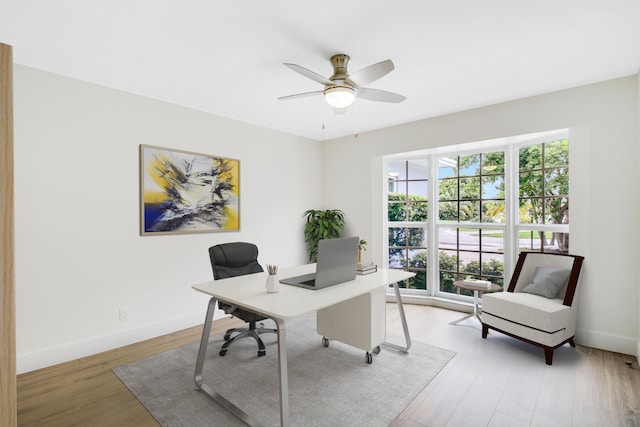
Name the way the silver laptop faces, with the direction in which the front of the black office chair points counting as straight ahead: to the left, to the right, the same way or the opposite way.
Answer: the opposite way

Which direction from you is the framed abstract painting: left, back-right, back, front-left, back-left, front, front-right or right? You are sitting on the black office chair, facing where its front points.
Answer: back

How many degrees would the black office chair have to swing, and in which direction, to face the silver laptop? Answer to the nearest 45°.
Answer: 0° — it already faces it

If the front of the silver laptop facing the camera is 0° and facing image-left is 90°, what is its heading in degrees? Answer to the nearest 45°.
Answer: approximately 135°

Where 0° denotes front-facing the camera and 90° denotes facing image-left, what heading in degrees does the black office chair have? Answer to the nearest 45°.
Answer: approximately 315°

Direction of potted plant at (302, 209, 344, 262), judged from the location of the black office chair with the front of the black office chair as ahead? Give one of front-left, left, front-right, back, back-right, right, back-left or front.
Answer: left

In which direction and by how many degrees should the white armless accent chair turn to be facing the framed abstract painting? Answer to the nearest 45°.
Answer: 0° — it already faces it

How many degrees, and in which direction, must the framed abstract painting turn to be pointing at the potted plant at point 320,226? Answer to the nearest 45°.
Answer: approximately 45° to its left
